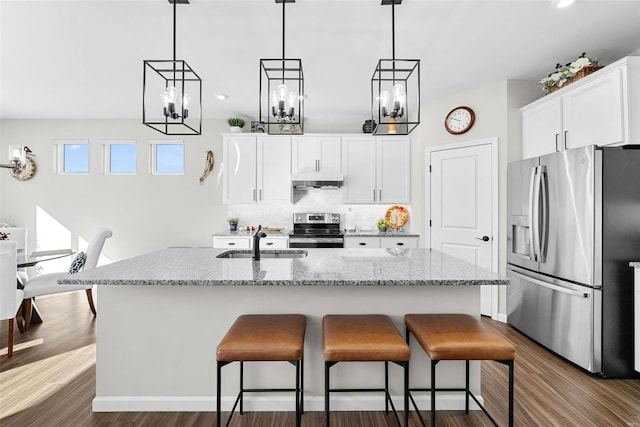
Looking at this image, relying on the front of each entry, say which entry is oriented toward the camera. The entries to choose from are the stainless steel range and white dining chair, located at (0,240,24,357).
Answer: the stainless steel range

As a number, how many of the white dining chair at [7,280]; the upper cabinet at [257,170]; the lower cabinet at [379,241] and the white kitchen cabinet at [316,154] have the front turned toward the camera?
3

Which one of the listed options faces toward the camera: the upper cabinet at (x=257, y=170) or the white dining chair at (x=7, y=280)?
the upper cabinet

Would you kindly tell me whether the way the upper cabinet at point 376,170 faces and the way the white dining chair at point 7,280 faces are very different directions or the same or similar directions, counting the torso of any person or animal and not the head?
very different directions

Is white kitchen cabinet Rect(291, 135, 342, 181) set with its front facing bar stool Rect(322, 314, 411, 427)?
yes

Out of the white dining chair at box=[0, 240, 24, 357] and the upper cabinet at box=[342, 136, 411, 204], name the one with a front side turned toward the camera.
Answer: the upper cabinet

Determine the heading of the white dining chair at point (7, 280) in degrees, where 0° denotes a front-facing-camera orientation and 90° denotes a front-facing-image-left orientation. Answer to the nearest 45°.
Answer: approximately 225°

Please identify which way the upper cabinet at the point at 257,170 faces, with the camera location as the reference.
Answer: facing the viewer

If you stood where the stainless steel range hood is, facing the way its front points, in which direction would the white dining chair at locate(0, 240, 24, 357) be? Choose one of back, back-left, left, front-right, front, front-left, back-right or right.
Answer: front-right

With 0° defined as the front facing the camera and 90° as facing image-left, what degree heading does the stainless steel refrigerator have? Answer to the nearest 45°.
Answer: approximately 45°

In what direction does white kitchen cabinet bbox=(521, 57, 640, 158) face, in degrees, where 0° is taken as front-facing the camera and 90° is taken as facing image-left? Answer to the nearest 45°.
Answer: approximately 45°

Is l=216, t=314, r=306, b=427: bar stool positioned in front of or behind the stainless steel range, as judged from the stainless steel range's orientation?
in front

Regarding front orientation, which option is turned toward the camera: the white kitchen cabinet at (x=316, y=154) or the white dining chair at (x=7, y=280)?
the white kitchen cabinet

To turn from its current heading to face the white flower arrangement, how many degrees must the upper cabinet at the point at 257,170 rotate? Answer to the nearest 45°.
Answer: approximately 45° to its left

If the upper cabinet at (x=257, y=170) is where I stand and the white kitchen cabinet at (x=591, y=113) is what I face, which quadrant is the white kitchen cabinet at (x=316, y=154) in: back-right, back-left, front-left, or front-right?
front-left

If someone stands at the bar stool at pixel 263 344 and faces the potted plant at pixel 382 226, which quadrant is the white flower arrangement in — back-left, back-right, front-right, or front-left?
front-right

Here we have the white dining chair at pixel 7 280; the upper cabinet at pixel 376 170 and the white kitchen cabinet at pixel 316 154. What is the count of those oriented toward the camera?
2

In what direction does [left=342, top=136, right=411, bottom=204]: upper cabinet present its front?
toward the camera
